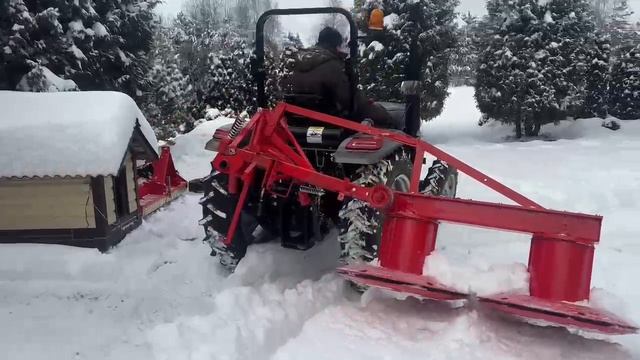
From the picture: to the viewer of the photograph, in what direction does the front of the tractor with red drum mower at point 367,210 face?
facing away from the viewer and to the right of the viewer

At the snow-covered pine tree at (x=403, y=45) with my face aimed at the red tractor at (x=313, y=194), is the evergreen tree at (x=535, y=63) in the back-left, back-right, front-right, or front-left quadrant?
back-left

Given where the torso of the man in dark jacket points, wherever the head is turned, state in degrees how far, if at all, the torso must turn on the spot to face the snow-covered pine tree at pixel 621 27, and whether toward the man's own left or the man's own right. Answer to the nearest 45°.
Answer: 0° — they already face it

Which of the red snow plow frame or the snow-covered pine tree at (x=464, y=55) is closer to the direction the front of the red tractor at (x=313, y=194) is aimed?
the snow-covered pine tree

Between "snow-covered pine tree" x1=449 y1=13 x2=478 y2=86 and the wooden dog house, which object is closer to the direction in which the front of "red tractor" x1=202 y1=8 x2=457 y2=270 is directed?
the snow-covered pine tree

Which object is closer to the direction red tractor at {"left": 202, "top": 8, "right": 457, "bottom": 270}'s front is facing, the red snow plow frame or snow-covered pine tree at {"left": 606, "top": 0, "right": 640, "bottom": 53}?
the snow-covered pine tree

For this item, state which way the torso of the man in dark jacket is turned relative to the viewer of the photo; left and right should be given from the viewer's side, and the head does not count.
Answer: facing away from the viewer and to the right of the viewer

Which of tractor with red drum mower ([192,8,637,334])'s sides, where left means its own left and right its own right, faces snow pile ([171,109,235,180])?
left

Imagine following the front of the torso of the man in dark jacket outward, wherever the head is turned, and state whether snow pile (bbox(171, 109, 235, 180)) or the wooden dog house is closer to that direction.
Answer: the snow pile
